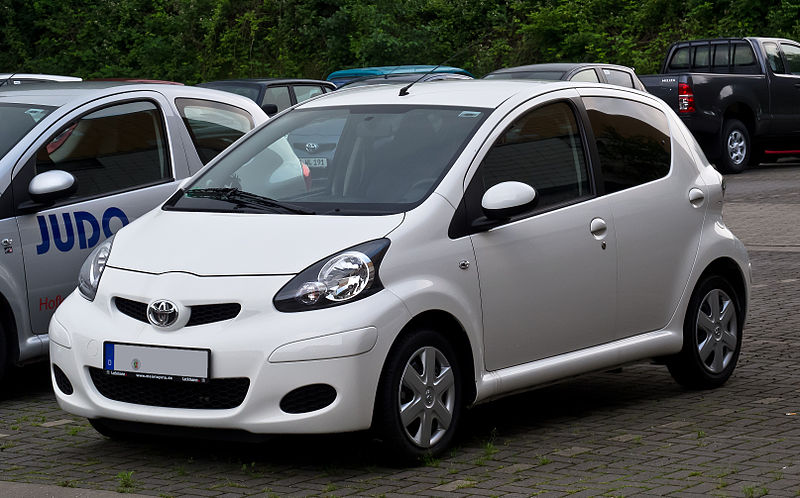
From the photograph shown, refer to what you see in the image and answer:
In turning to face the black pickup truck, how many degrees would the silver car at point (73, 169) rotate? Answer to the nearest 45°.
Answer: approximately 180°

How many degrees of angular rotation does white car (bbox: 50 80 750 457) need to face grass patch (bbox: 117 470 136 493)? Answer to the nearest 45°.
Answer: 0° — it already faces it

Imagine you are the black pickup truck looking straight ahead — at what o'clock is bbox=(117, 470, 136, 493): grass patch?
The grass patch is roughly at 5 o'clock from the black pickup truck.

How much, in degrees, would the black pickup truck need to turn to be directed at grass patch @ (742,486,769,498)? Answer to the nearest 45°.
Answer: approximately 135° to its right

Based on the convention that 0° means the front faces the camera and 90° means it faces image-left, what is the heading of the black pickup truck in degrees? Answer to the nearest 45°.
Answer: approximately 225°

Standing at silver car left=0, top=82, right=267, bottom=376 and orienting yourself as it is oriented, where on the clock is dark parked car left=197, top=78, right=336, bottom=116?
The dark parked car is roughly at 5 o'clock from the silver car.

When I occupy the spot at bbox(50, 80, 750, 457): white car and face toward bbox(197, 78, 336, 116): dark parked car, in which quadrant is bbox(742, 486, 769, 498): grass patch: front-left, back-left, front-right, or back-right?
back-right

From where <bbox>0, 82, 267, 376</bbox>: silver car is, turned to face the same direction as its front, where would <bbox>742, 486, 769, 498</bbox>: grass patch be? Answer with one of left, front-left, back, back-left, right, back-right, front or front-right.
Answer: left

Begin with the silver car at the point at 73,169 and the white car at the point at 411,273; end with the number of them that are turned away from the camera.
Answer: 0

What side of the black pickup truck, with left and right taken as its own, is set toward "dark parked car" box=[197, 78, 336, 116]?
back
